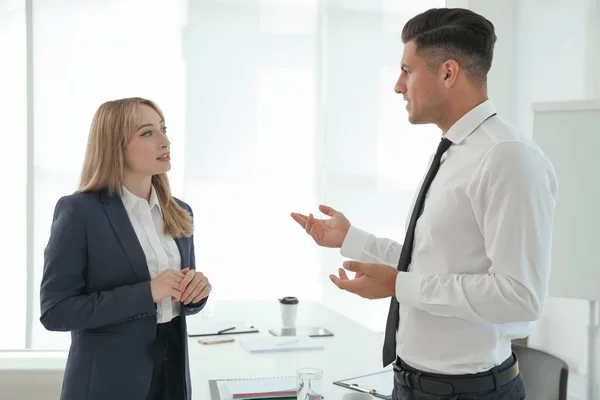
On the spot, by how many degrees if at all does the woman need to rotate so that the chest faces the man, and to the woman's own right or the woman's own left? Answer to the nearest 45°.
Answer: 0° — they already face them

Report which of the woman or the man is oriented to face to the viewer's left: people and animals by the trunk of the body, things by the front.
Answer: the man

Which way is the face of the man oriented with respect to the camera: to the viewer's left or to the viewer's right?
to the viewer's left

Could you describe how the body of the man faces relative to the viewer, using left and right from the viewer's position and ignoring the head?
facing to the left of the viewer

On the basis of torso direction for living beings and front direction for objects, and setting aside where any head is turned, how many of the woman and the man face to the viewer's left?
1

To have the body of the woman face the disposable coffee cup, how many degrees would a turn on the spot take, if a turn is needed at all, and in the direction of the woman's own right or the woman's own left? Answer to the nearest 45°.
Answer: approximately 90° to the woman's own left

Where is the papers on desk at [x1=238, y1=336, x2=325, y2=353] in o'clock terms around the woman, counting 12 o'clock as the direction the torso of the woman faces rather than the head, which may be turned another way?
The papers on desk is roughly at 10 o'clock from the woman.
